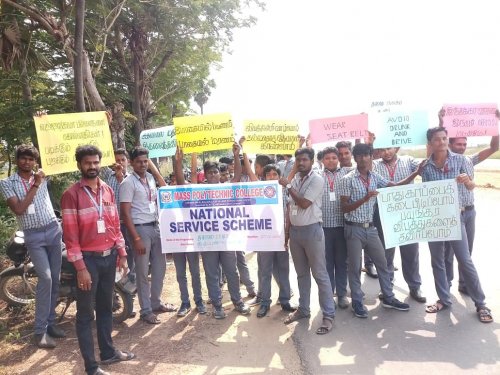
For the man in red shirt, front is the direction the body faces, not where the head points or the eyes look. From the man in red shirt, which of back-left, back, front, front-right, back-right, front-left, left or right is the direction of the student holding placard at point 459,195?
front-left

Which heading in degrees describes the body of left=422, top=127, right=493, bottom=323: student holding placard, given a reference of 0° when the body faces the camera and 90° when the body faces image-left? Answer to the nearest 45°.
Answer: approximately 0°

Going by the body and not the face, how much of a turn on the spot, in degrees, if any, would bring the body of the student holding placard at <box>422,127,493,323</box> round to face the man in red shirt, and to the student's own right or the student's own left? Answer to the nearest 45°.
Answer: approximately 45° to the student's own right

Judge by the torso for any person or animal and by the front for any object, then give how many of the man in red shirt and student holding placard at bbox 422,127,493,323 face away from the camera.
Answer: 0

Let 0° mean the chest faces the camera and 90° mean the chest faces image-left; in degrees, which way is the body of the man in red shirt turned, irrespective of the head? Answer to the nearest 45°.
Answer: approximately 315°
